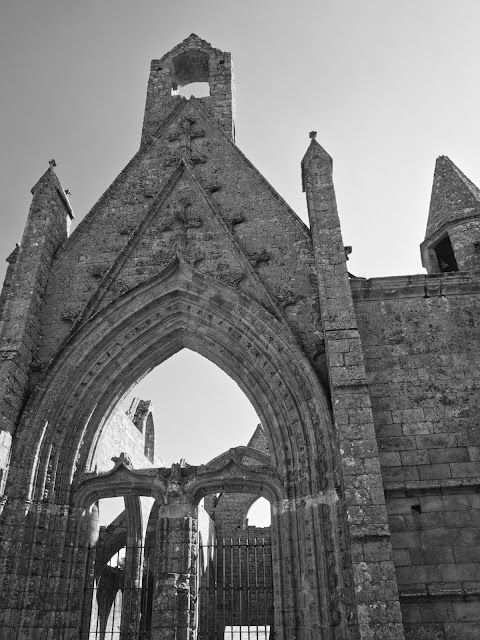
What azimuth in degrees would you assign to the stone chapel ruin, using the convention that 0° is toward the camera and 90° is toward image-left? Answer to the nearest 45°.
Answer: approximately 0°
